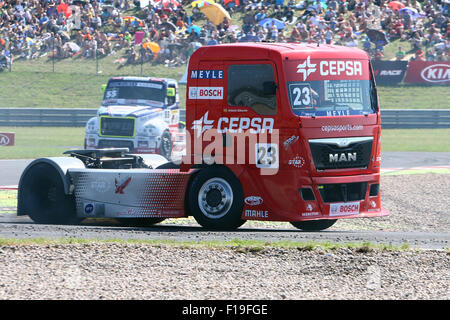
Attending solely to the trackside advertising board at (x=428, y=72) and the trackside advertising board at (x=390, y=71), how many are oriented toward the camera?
2

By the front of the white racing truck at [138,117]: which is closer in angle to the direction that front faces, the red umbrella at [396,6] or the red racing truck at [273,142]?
the red racing truck

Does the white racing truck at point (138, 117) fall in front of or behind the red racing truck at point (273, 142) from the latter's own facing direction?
behind

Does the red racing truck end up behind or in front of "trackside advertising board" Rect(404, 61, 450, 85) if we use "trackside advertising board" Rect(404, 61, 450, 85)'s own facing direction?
in front

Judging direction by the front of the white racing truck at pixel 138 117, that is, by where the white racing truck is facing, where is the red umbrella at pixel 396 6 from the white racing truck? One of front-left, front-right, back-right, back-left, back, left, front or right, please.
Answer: back

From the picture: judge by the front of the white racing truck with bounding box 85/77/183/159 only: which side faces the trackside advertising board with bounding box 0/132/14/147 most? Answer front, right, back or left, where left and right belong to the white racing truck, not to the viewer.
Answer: right

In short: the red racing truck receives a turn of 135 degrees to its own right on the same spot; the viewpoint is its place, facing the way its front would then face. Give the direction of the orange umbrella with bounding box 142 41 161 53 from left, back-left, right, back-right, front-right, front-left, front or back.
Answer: right

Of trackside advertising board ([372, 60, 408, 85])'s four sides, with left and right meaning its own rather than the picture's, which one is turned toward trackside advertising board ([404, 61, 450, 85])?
left

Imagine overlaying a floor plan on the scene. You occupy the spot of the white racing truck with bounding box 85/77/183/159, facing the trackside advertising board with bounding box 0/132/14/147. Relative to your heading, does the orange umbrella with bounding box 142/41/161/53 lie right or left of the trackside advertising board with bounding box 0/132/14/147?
right

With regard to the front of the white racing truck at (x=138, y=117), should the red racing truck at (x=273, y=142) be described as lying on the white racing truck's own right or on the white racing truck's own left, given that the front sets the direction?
on the white racing truck's own left

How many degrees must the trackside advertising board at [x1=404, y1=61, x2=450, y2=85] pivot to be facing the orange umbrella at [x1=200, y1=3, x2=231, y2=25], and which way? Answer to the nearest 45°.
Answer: approximately 90° to its right
